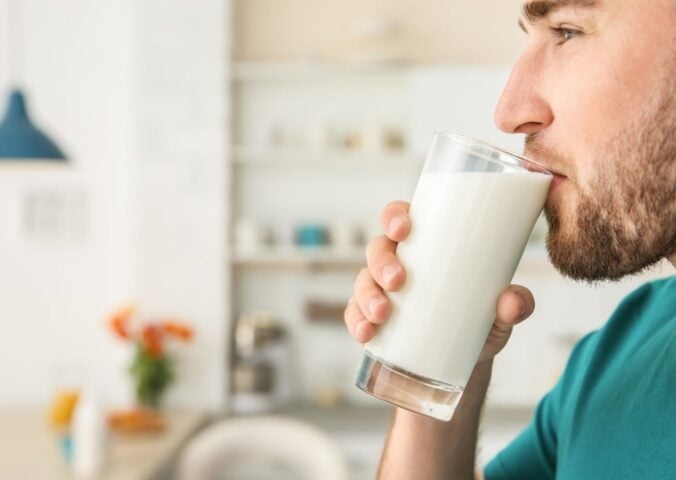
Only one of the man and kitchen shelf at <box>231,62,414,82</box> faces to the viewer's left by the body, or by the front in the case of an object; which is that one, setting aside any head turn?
the man

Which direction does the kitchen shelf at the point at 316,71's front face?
toward the camera

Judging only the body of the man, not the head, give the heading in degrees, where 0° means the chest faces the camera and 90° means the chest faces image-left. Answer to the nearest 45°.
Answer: approximately 90°

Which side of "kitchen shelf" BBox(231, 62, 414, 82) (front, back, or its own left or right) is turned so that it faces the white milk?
front

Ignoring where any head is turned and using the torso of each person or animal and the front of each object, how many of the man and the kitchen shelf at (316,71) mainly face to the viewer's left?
1

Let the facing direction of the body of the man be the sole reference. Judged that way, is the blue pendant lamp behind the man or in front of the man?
in front

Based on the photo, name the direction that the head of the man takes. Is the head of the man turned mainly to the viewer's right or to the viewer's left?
to the viewer's left

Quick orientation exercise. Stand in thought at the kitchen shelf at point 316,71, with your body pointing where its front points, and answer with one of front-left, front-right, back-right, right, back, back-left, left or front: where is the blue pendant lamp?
front-right
